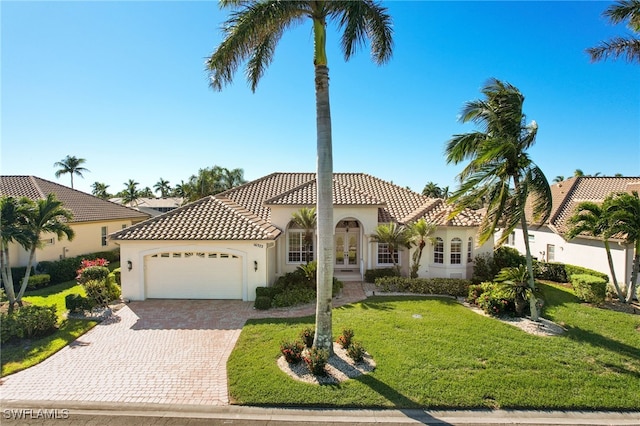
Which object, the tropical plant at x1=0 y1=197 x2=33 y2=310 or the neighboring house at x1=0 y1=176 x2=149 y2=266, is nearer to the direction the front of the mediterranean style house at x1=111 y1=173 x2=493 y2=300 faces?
the tropical plant

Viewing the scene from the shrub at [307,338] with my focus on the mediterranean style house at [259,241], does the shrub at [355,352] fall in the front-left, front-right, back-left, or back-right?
back-right

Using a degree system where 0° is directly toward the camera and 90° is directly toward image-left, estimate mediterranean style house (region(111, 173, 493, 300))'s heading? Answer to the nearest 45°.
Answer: approximately 0°

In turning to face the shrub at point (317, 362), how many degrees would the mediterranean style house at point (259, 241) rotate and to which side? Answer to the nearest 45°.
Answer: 0° — it already faces it

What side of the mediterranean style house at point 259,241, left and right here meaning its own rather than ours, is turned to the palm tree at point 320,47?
front

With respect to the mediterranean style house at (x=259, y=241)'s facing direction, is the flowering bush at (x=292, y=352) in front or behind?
in front

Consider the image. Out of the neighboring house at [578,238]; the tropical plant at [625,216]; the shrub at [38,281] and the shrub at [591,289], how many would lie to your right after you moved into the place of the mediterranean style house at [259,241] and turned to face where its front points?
1

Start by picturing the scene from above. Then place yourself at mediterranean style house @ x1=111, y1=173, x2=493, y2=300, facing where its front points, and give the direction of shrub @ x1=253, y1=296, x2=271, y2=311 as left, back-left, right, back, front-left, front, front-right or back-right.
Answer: front

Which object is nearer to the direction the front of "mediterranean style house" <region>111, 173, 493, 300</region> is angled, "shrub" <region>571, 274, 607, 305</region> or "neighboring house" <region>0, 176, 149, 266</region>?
the shrub
